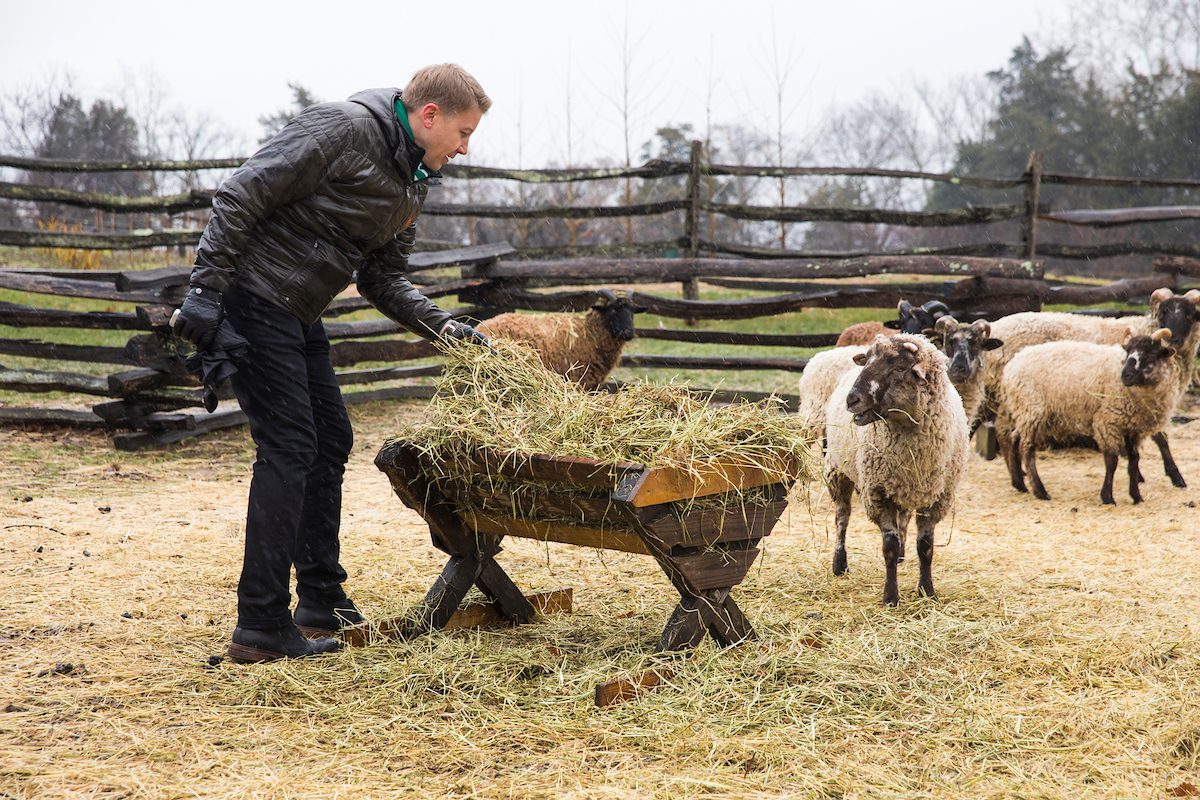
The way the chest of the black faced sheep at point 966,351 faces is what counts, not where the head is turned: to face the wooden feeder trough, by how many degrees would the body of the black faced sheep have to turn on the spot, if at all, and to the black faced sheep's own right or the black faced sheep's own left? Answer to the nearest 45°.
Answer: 0° — it already faces it

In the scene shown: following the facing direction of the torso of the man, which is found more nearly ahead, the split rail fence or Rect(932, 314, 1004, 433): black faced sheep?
the black faced sheep

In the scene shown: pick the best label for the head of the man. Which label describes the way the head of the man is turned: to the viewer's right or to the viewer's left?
to the viewer's right

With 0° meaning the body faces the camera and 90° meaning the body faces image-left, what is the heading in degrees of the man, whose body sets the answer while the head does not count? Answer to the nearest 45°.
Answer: approximately 270°
